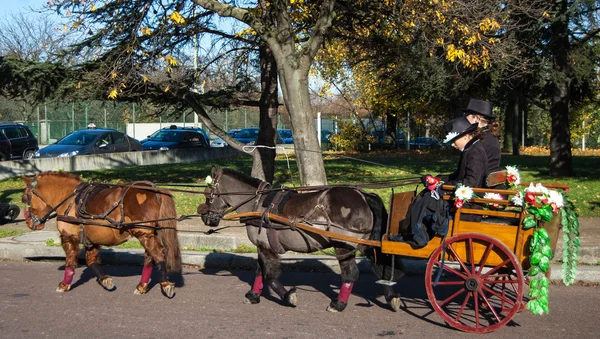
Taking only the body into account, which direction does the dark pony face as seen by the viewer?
to the viewer's left

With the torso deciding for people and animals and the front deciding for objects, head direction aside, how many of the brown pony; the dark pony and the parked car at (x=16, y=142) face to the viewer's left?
3

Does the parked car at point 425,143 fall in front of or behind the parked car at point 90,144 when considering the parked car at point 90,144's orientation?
behind

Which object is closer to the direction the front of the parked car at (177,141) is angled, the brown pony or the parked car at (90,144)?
the parked car

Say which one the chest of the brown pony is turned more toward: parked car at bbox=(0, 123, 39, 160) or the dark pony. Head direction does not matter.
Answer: the parked car

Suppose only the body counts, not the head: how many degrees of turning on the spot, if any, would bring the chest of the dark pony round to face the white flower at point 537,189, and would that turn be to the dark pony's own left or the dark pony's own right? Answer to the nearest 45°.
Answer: approximately 135° to the dark pony's own left

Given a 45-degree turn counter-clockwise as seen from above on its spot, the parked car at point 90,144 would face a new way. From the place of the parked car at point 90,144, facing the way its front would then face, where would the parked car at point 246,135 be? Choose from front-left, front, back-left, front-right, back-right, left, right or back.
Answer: back-left

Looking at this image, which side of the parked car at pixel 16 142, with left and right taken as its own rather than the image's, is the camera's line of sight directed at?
left

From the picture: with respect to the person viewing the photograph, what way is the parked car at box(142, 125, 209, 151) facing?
facing the viewer and to the left of the viewer

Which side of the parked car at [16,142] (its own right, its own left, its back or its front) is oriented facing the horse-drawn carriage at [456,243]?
left

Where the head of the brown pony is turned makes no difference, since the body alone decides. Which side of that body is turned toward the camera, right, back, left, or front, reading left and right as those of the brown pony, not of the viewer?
left

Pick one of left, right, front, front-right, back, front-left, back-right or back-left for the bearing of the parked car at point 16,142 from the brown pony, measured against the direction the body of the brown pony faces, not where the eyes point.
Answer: right

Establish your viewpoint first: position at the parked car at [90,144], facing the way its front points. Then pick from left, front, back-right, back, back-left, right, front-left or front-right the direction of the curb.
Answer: front-left

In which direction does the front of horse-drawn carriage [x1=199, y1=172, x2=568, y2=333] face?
to the viewer's left
